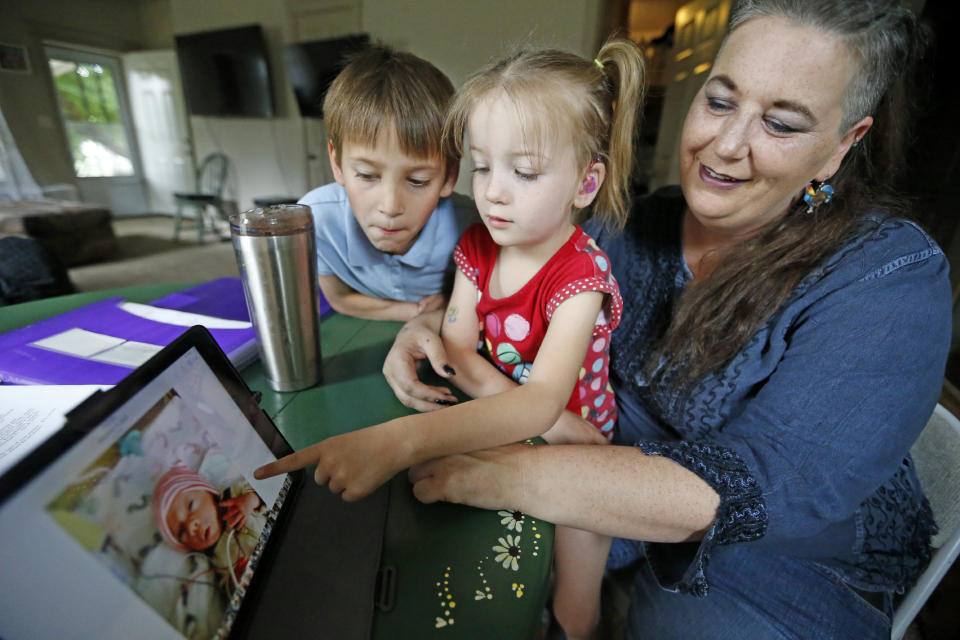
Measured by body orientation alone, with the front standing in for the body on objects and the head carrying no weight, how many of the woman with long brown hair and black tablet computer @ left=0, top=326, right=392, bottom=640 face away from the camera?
0

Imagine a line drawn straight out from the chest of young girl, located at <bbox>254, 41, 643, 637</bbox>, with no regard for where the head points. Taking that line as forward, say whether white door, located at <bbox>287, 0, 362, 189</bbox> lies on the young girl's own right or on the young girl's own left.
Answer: on the young girl's own right

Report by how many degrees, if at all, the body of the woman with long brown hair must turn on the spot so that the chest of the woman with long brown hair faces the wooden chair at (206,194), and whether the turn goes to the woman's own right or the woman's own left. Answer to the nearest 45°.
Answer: approximately 90° to the woman's own right

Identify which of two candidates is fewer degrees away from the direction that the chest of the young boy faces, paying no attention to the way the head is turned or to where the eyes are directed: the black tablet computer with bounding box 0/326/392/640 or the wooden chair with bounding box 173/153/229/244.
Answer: the black tablet computer

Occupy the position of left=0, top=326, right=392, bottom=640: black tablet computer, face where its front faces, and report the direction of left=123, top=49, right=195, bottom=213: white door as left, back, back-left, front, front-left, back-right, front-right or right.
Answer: back-left

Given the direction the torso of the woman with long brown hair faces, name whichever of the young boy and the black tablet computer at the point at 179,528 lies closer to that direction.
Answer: the black tablet computer

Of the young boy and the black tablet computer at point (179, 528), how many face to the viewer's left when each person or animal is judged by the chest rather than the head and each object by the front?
0

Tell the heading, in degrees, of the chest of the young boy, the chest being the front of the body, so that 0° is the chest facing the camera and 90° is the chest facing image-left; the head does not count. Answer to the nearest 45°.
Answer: approximately 0°

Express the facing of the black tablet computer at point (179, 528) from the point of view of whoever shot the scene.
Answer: facing the viewer and to the right of the viewer

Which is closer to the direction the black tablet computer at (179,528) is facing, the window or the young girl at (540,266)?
the young girl

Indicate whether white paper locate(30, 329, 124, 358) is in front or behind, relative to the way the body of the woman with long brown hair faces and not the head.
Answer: in front

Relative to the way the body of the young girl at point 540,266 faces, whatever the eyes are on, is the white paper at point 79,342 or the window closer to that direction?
the white paper

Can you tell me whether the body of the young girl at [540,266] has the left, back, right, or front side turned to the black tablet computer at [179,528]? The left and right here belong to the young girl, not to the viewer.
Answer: front
